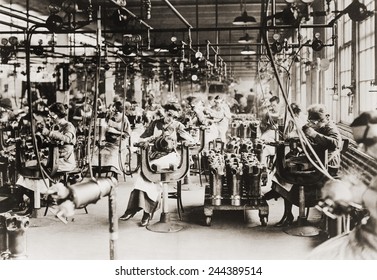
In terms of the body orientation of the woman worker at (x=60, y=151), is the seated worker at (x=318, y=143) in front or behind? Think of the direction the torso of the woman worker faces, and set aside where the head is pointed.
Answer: behind

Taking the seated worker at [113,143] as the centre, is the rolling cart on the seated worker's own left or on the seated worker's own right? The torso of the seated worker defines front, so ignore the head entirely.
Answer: on the seated worker's own left

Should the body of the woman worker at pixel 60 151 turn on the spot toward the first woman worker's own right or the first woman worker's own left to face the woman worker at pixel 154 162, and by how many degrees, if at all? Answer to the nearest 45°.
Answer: approximately 135° to the first woman worker's own left

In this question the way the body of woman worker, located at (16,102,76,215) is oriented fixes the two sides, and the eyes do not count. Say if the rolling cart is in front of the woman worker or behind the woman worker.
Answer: behind

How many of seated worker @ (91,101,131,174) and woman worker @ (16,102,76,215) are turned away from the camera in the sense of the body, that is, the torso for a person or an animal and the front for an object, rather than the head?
0

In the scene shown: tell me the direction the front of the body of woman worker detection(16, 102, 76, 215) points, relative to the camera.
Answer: to the viewer's left

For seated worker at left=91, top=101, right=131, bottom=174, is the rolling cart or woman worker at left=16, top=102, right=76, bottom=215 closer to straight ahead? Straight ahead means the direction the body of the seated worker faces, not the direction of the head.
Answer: the woman worker
